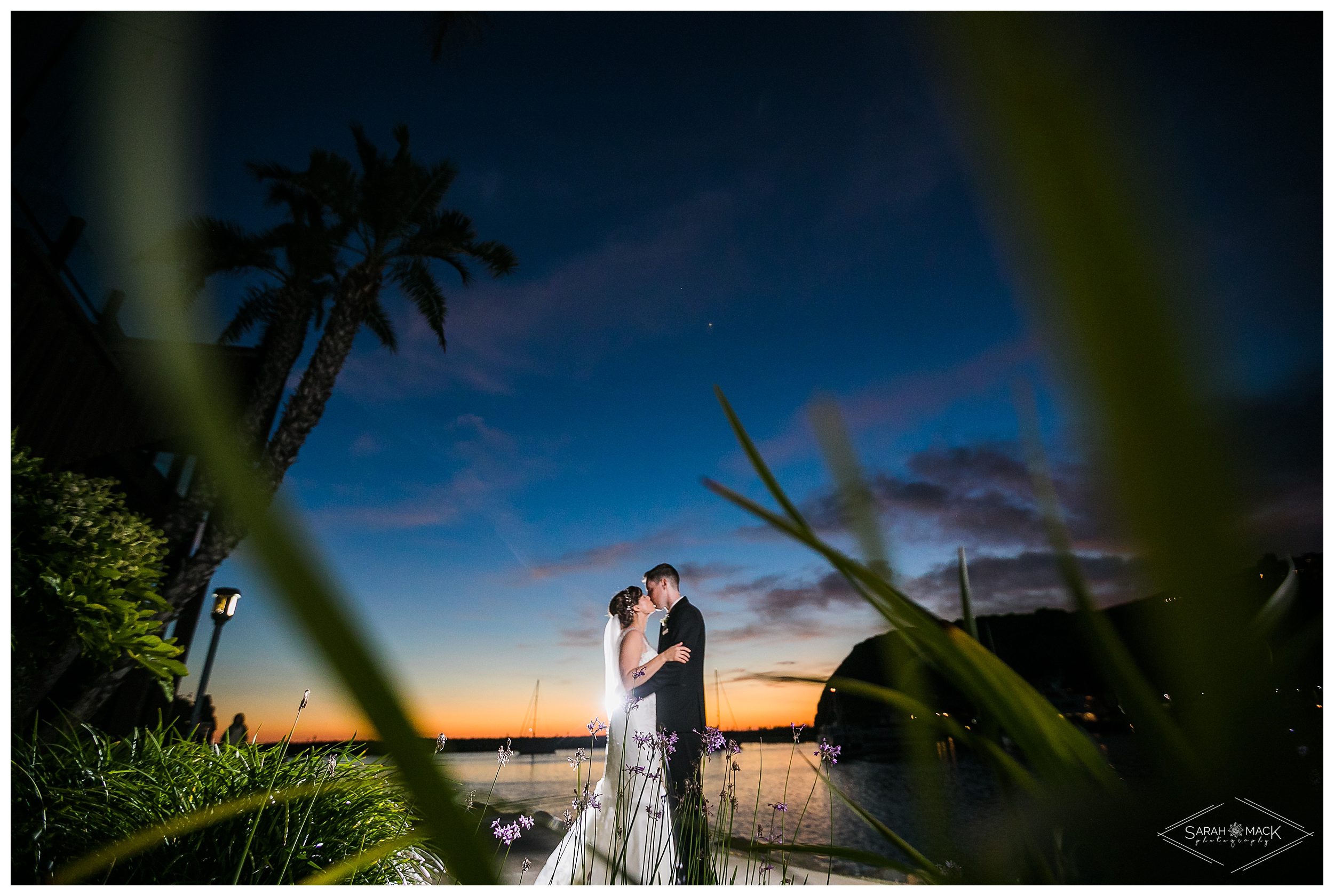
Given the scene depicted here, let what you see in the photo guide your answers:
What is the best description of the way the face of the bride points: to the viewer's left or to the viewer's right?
to the viewer's right

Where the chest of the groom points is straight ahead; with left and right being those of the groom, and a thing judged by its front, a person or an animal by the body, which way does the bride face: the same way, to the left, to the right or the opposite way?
the opposite way

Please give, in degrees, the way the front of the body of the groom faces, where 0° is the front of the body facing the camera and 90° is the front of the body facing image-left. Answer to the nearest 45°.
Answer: approximately 90°

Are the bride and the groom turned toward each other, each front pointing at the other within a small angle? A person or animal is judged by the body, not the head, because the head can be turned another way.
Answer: yes

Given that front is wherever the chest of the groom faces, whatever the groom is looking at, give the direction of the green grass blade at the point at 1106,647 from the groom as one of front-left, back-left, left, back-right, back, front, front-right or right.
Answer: left

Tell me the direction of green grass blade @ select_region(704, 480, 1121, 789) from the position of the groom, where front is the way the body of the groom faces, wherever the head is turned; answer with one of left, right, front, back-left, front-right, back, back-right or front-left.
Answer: left

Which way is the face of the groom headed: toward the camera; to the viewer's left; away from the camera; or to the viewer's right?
to the viewer's left

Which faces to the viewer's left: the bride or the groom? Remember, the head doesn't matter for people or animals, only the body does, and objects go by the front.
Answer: the groom

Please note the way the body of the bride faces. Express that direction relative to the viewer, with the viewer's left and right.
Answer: facing to the right of the viewer
